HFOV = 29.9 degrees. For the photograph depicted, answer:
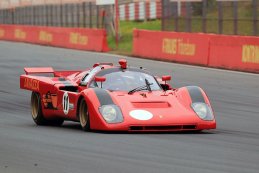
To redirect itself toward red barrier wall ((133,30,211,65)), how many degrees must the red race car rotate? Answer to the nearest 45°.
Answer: approximately 135° to its left

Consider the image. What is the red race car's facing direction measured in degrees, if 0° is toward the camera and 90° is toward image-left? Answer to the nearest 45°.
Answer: approximately 315°

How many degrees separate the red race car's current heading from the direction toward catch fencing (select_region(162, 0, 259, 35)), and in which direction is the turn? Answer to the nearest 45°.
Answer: approximately 135° to its left

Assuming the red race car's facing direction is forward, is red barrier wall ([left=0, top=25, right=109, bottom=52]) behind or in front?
behind
